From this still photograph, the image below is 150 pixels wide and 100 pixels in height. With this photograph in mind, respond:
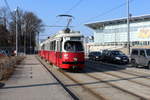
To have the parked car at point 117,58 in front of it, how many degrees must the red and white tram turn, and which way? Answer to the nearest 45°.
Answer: approximately 90° to its left

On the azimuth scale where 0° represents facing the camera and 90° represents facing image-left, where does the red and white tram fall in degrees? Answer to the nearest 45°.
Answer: approximately 315°

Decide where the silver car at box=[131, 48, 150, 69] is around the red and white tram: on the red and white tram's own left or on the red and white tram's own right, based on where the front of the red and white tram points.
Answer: on the red and white tram's own left
